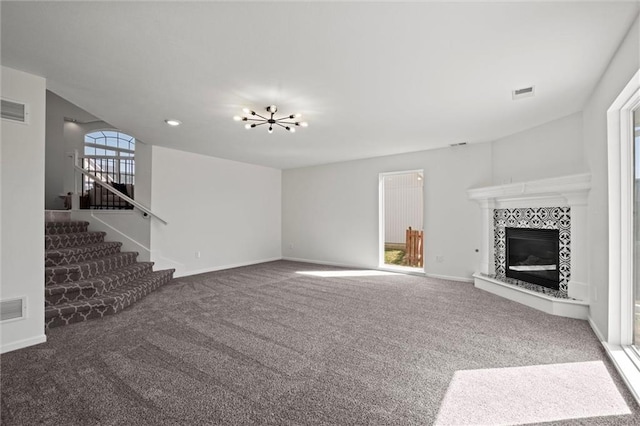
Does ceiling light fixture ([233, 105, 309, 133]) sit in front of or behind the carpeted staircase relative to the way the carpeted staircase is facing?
in front

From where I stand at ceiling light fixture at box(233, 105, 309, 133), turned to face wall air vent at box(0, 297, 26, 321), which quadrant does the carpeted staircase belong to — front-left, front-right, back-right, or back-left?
front-right

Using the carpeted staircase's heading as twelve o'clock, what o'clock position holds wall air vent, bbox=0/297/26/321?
The wall air vent is roughly at 2 o'clock from the carpeted staircase.

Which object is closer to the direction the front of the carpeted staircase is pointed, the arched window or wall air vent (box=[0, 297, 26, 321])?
the wall air vent

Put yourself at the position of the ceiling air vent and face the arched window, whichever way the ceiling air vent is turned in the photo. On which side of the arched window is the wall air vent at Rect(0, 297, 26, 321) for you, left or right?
left

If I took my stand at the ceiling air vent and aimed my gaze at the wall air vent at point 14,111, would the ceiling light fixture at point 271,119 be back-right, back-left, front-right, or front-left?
front-right

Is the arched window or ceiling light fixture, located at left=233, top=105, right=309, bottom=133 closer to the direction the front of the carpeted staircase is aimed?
the ceiling light fixture

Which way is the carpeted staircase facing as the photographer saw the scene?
facing the viewer and to the right of the viewer

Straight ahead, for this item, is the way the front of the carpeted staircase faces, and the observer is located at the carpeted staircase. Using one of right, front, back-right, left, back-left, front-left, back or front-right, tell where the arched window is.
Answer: back-left
